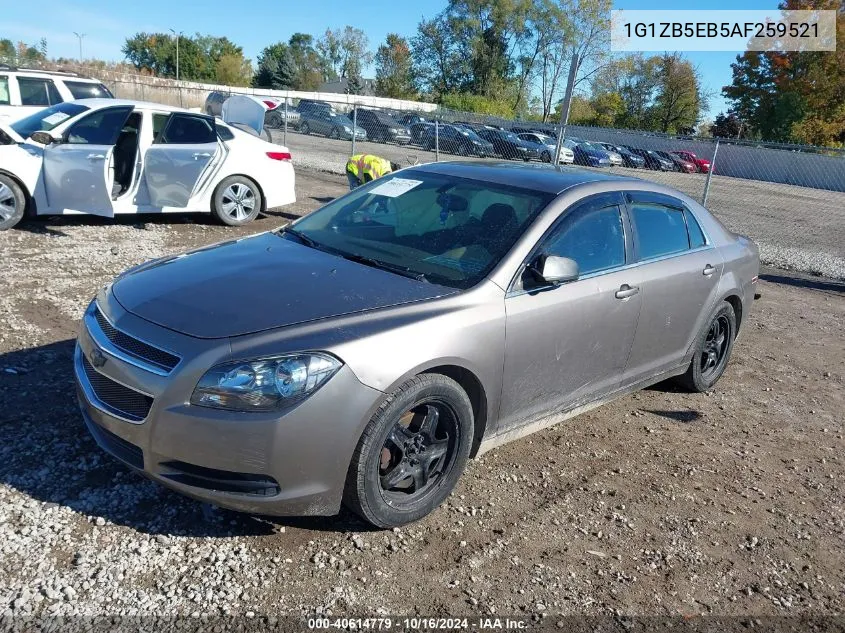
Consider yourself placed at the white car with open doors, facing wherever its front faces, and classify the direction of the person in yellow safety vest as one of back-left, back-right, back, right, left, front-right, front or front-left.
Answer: back

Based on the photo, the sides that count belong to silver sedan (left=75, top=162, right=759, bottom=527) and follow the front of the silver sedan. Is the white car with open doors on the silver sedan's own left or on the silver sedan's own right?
on the silver sedan's own right

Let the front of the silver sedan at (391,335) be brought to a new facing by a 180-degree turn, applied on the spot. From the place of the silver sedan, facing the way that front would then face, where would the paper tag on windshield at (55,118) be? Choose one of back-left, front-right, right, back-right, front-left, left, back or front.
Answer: left

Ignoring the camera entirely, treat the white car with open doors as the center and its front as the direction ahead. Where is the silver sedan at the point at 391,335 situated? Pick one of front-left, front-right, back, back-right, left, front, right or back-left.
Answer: left

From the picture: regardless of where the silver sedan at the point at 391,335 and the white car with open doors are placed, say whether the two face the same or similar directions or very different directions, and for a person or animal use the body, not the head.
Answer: same or similar directions

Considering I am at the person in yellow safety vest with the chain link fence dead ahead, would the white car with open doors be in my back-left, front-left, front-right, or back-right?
back-left

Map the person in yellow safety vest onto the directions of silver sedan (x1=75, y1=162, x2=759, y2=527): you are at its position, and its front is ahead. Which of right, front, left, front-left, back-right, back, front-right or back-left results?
back-right

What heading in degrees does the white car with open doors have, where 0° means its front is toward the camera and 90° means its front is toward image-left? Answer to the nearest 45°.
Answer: approximately 90°

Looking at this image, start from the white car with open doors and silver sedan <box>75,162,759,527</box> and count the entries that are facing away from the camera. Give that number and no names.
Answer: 0

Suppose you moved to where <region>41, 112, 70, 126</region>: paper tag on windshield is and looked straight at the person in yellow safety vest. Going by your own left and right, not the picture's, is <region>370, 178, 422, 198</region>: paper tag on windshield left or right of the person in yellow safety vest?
right

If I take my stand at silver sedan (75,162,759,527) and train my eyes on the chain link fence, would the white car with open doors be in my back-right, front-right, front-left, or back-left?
front-left

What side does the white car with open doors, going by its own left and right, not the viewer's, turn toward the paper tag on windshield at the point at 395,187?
left
